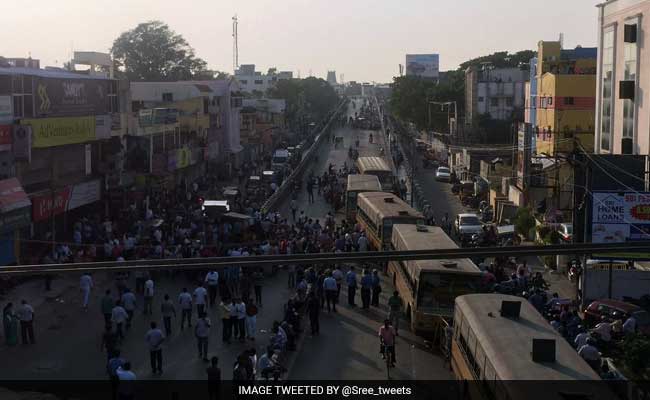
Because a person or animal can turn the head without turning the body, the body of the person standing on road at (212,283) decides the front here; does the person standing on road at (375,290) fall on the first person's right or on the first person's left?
on the first person's right

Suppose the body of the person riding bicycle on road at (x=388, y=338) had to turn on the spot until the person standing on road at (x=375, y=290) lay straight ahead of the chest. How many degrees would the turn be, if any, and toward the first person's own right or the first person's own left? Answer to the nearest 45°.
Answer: approximately 180°

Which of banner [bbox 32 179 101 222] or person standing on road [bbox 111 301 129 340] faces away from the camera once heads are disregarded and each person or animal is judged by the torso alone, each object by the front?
the person standing on road

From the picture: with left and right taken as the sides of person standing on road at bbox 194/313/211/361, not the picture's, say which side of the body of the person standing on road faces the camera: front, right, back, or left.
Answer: back

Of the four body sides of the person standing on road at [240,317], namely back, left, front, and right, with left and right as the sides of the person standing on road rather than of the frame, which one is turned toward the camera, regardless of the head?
back

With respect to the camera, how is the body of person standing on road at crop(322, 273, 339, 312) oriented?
away from the camera

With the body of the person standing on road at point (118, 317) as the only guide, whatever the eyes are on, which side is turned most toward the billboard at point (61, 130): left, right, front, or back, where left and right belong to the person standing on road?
front

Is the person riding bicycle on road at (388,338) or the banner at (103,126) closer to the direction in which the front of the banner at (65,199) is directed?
the person riding bicycle on road

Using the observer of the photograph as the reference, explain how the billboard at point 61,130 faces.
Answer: facing the viewer and to the right of the viewer

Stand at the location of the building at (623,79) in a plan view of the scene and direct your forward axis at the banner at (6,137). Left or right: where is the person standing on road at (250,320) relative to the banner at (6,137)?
left
